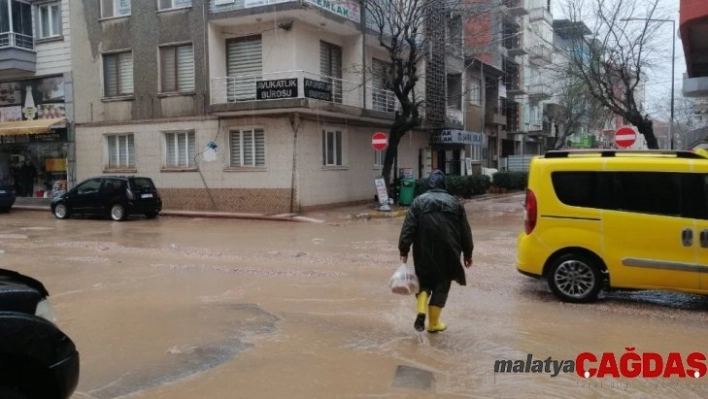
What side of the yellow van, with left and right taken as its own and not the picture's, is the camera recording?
right

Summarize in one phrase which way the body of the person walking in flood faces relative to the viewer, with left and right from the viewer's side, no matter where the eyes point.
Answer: facing away from the viewer

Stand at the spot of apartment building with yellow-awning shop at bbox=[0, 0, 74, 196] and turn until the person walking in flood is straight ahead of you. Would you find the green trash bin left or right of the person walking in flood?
left

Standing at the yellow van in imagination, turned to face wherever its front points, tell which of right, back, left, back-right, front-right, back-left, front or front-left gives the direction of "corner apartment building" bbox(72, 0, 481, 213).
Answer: back-left

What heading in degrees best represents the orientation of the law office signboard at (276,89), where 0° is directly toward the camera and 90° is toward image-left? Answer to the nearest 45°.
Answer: approximately 0°

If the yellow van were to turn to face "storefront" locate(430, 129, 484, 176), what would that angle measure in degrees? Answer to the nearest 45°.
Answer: approximately 90° to its left

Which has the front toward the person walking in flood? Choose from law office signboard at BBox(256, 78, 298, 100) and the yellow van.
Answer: the law office signboard

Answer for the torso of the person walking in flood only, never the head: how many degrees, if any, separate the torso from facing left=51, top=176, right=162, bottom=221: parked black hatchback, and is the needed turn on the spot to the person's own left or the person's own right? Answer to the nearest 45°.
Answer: approximately 45° to the person's own left

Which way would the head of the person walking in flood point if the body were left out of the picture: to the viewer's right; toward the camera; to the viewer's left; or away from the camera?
away from the camera

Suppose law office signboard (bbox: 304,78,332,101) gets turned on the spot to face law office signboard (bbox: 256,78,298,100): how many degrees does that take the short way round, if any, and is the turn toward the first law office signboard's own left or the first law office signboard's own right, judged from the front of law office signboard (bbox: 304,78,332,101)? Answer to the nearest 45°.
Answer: approximately 135° to the first law office signboard's own right
